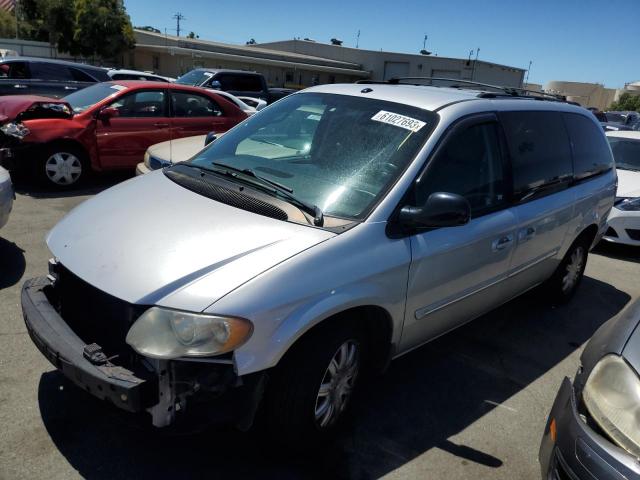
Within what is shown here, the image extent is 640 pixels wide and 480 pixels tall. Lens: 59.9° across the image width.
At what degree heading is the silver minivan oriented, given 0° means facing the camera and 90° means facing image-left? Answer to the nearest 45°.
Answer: approximately 45°

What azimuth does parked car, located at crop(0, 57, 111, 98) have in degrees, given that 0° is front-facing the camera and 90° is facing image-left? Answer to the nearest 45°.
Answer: approximately 90°

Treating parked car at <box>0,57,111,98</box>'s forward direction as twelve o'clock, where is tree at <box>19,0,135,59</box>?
The tree is roughly at 3 o'clock from the parked car.

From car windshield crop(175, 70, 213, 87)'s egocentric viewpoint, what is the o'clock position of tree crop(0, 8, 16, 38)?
The tree is roughly at 4 o'clock from the car windshield.

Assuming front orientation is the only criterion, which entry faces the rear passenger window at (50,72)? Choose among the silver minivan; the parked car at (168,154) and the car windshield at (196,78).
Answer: the car windshield

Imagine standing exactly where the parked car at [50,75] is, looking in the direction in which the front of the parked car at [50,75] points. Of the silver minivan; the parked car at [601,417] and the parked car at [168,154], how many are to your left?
3

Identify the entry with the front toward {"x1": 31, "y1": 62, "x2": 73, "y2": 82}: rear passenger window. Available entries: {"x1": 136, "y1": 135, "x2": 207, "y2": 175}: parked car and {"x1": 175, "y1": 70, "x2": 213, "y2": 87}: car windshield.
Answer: the car windshield

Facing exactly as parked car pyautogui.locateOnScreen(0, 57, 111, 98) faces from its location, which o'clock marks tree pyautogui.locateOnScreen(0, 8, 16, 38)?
The tree is roughly at 3 o'clock from the parked car.

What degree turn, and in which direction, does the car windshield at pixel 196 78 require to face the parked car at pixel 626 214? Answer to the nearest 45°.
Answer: approximately 90° to its left
